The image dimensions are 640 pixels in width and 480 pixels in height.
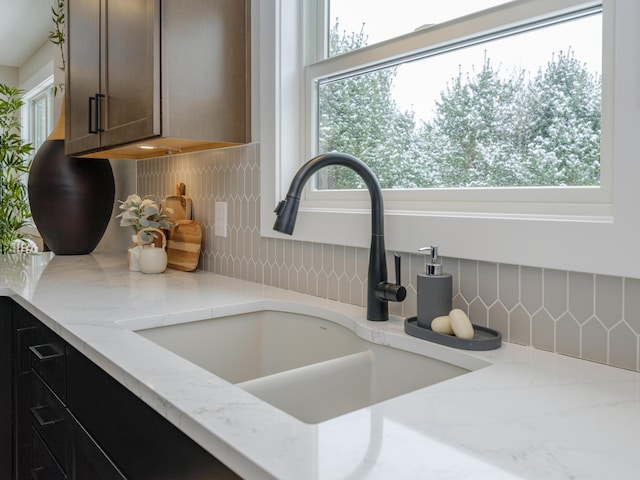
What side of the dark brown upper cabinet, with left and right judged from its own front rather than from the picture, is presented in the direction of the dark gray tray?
left

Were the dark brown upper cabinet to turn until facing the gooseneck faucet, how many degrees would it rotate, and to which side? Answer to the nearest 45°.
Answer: approximately 90° to its left

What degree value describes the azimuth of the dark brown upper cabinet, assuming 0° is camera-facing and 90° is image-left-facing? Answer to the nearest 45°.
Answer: approximately 45°

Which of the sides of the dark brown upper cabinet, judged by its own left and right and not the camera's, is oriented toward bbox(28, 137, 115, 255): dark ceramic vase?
right

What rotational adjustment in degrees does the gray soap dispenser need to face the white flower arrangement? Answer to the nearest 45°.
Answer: approximately 45° to its right
